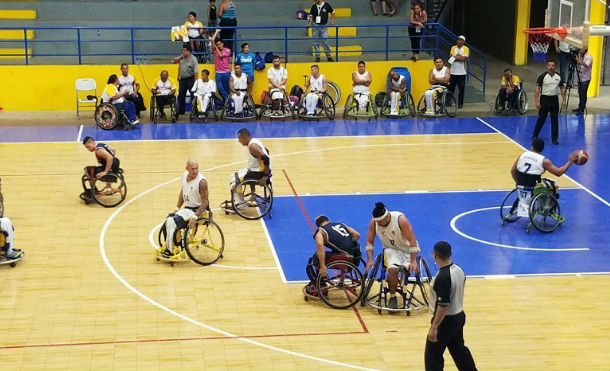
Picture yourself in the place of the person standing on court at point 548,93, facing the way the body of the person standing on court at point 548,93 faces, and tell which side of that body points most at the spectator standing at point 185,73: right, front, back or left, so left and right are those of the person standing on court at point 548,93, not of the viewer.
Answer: right

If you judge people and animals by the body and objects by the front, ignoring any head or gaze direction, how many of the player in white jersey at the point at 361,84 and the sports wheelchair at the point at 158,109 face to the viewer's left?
0

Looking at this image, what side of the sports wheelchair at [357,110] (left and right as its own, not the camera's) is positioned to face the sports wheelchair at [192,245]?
front

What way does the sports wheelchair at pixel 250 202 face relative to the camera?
to the viewer's left

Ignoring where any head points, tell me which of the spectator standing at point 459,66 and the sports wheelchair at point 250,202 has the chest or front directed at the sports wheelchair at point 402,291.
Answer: the spectator standing

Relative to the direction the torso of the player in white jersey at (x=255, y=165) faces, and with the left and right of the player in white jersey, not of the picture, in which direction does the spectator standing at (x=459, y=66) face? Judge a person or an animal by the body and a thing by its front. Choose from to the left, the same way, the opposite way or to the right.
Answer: to the left

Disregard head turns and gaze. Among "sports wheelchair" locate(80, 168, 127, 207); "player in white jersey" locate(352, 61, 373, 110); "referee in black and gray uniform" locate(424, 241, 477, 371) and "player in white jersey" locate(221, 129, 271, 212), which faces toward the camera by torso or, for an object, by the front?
"player in white jersey" locate(352, 61, 373, 110)
